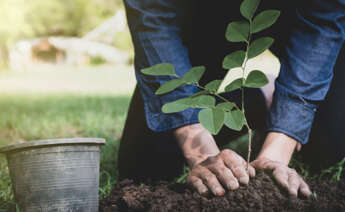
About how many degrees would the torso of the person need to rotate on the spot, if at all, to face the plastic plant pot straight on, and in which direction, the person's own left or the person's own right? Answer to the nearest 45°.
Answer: approximately 45° to the person's own right

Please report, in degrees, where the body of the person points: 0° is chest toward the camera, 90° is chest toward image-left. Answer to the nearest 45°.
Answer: approximately 0°
